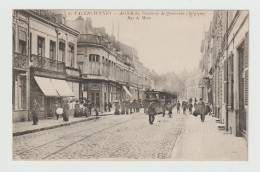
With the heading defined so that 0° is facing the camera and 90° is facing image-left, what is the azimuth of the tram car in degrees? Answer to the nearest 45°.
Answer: approximately 45°

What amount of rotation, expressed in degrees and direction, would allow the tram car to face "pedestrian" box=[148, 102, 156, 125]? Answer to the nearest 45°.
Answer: approximately 45° to its left
